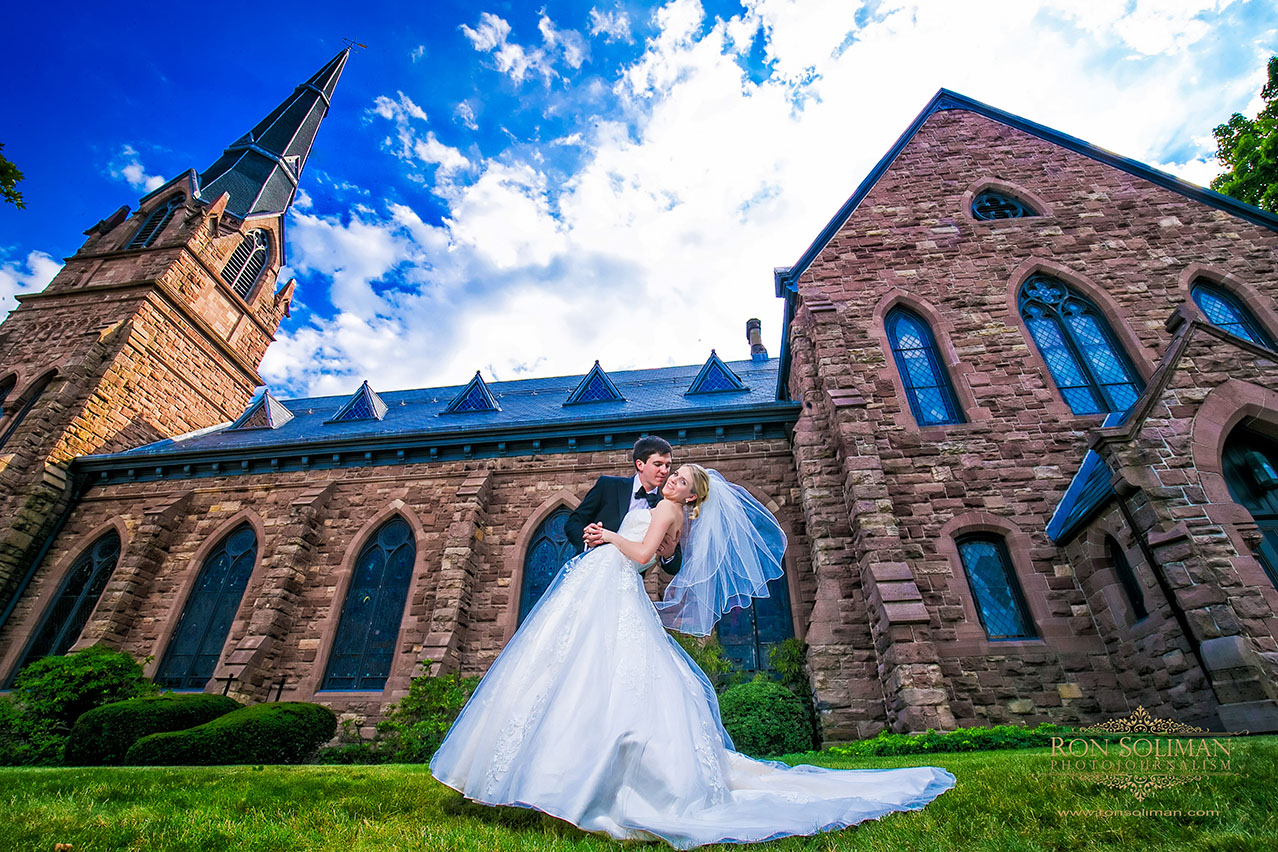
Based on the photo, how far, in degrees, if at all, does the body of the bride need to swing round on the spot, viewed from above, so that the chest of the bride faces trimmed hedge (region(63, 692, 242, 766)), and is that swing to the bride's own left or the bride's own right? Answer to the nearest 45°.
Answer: approximately 45° to the bride's own right

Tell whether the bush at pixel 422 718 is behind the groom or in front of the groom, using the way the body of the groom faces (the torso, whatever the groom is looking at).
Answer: behind

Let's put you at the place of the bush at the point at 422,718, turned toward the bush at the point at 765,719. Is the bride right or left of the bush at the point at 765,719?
right

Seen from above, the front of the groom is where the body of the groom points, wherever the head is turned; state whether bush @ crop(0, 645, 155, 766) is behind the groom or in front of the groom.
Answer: behind

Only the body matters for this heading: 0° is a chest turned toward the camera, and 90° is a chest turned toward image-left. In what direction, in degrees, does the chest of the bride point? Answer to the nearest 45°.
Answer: approximately 90°

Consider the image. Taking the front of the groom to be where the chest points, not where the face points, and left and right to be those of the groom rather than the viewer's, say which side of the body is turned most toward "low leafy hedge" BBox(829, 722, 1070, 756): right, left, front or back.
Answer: left

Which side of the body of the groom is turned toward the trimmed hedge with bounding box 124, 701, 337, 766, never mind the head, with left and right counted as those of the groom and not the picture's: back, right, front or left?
back
